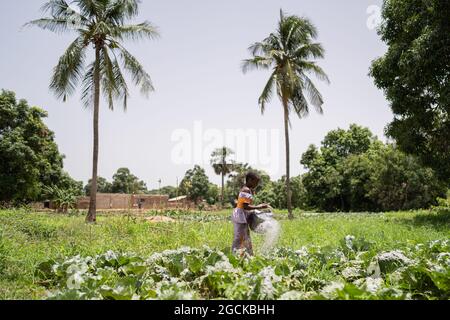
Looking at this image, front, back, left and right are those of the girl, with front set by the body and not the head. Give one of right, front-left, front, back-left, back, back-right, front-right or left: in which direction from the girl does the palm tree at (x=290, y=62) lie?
left

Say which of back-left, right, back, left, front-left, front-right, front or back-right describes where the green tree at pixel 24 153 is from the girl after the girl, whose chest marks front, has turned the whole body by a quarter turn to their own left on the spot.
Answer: front-left

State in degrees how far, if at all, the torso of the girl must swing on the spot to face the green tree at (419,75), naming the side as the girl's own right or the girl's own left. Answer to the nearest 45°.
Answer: approximately 45° to the girl's own left

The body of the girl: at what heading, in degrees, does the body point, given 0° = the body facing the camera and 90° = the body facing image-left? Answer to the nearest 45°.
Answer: approximately 270°

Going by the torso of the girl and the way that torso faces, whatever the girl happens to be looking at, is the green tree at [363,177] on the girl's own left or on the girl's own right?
on the girl's own left
